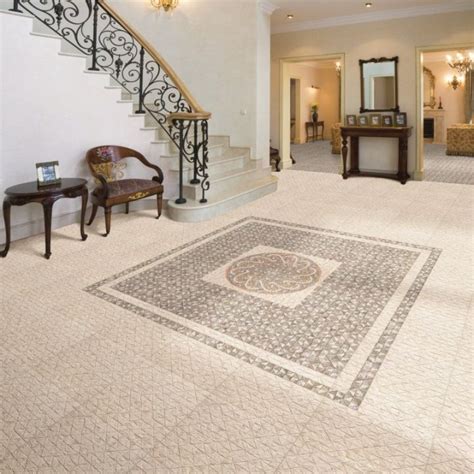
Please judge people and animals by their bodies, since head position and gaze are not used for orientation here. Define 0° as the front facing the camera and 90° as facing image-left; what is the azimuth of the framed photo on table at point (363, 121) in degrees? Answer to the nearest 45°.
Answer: approximately 0°

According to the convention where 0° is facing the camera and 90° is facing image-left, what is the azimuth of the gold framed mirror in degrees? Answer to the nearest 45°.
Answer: approximately 0°

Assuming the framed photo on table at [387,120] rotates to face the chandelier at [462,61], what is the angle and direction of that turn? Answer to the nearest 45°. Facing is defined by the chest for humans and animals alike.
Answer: approximately 180°
